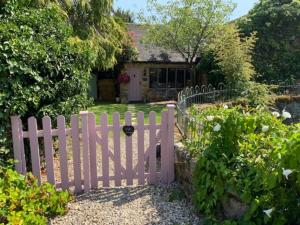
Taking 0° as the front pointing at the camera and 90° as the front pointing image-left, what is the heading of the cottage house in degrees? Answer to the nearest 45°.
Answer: approximately 0°

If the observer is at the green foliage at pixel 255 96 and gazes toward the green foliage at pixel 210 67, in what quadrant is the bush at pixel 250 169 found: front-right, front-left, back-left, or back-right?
back-left

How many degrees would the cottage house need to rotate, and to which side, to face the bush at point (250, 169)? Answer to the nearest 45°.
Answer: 0° — it already faces it

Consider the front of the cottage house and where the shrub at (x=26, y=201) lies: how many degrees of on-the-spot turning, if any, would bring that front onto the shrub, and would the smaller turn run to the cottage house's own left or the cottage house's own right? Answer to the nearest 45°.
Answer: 0° — it already faces it

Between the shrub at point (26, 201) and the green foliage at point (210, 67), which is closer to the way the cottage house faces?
the shrub

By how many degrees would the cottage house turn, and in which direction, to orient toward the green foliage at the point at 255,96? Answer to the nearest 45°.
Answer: approximately 45° to its left

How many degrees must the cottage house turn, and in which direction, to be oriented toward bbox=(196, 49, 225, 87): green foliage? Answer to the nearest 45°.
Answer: approximately 45° to its left

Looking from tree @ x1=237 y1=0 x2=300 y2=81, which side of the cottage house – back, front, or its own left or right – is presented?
left
